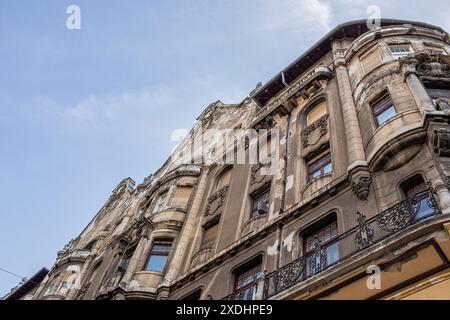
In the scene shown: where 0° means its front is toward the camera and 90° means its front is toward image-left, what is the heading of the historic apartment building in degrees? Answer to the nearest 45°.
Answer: approximately 45°

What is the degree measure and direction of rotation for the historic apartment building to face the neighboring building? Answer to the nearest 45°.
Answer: approximately 90° to its right
